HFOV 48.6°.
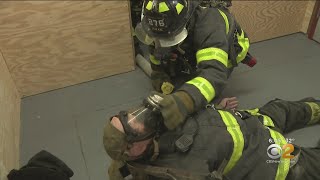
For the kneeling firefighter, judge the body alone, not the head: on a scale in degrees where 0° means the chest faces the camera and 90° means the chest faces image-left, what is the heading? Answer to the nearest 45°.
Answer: approximately 45°

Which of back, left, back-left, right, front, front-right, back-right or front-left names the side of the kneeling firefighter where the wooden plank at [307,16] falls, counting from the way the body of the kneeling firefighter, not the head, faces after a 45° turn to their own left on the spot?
back-left
